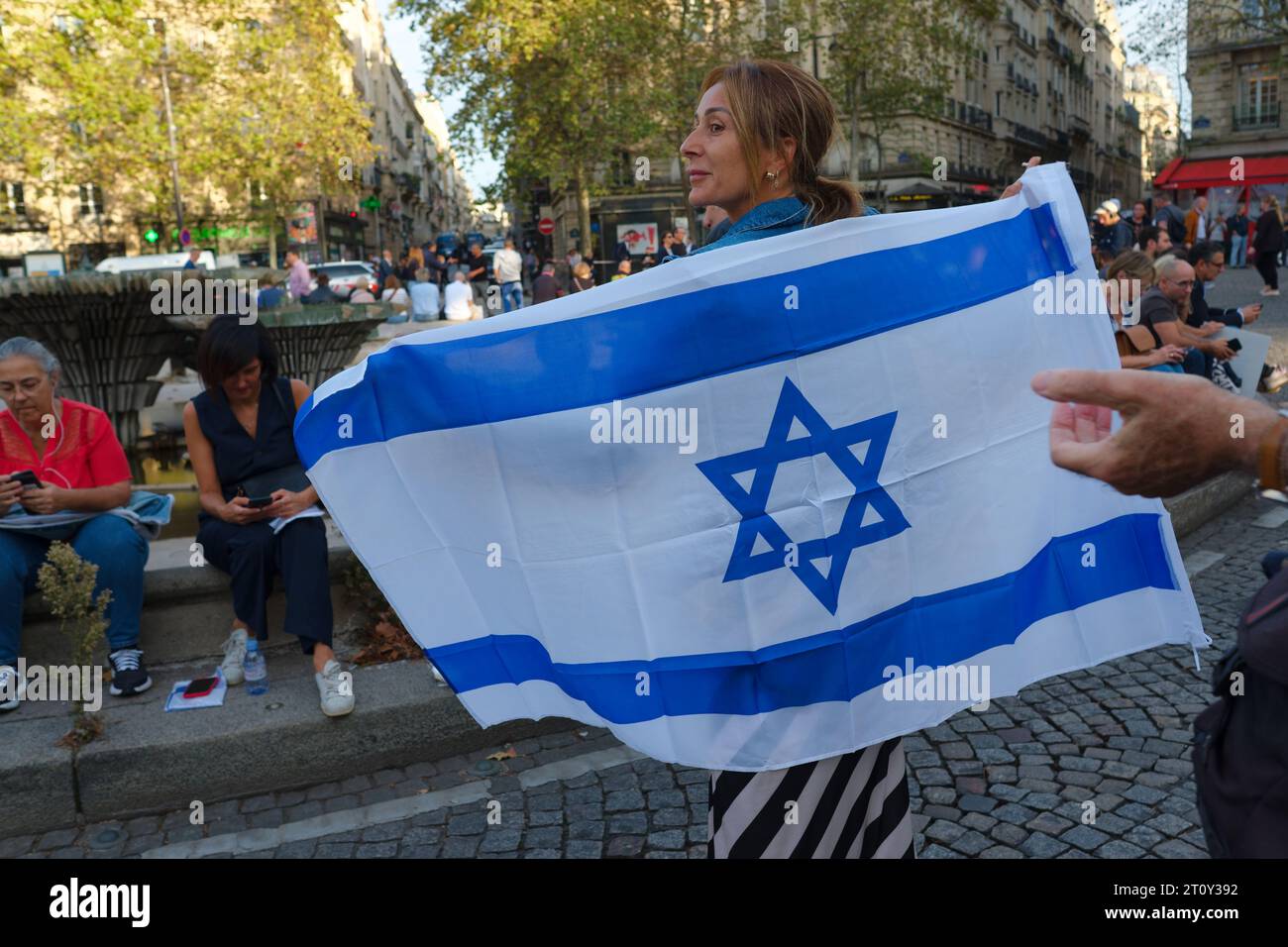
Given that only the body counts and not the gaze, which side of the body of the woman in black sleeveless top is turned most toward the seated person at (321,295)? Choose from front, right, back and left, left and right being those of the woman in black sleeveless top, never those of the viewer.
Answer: back

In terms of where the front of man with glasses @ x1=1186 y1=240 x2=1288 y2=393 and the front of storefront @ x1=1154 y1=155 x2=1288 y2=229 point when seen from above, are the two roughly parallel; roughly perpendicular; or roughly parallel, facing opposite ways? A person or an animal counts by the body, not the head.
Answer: roughly perpendicular

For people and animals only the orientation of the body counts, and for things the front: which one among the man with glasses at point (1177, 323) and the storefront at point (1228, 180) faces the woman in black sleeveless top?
the storefront

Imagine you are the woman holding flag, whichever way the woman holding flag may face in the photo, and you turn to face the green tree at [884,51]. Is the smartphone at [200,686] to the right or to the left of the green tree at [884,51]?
left

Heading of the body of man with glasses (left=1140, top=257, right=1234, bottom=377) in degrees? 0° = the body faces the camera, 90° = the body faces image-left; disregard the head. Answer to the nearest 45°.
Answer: approximately 270°
